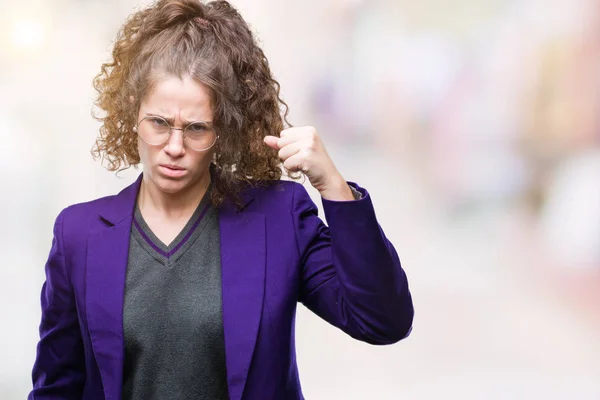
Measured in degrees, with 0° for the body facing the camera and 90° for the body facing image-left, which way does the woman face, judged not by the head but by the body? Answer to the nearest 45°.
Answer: approximately 0°
